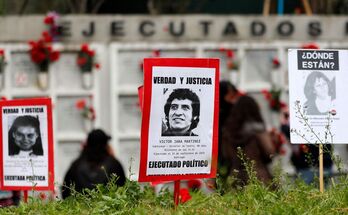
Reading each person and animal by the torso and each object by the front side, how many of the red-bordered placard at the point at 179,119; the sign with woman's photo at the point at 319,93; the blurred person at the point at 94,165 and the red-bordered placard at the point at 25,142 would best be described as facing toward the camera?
3

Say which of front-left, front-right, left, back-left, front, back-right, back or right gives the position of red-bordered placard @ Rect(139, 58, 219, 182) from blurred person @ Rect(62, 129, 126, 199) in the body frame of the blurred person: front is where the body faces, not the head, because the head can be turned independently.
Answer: back-right

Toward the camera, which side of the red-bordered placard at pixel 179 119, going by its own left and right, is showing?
front

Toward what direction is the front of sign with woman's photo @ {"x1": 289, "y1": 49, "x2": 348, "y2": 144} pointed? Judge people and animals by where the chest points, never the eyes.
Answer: toward the camera

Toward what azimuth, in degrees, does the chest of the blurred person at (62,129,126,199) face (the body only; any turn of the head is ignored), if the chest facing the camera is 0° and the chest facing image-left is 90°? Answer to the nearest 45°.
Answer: approximately 225°

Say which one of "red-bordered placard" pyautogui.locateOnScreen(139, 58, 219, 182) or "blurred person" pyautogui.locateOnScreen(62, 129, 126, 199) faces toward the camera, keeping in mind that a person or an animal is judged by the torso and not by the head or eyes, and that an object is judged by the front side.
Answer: the red-bordered placard

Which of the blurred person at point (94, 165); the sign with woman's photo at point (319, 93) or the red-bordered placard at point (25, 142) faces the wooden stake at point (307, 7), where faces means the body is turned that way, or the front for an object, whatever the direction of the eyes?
the blurred person

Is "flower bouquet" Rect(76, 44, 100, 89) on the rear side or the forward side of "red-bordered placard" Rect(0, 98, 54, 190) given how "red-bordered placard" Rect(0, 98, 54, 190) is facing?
on the rear side

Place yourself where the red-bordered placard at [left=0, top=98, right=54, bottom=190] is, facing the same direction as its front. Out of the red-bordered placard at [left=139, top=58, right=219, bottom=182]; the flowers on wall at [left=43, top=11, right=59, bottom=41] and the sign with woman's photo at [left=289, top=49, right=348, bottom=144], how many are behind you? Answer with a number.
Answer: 1

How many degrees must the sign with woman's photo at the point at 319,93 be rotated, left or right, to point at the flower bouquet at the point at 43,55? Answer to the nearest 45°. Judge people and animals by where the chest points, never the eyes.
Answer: approximately 135° to its right

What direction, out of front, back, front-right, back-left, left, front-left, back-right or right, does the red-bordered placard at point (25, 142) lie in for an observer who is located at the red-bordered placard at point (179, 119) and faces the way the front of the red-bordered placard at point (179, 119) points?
back-right

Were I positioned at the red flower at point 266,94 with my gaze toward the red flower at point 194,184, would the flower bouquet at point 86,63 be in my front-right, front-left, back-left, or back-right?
front-right

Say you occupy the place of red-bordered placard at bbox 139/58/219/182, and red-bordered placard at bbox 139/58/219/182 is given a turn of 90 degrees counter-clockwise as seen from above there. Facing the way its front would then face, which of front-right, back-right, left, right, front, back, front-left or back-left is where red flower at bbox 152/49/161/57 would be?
left

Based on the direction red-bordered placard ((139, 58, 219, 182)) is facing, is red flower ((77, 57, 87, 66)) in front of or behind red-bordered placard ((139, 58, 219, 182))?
behind

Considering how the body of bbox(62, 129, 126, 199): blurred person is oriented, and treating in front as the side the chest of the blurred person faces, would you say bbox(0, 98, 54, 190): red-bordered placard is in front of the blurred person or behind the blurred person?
behind

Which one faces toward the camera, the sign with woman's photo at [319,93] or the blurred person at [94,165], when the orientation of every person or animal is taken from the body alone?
the sign with woman's photo

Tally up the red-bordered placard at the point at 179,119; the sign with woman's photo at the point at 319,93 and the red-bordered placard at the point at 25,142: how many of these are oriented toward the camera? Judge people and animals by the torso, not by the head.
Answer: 3

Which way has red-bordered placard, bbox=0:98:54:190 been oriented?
toward the camera

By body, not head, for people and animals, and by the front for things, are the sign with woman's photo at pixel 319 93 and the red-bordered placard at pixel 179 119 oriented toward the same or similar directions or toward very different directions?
same or similar directions

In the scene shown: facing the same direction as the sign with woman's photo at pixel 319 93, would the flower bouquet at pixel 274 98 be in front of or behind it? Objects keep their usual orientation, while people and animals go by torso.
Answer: behind

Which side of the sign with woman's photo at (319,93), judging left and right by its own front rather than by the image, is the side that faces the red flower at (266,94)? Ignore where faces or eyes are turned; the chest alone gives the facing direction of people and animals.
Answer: back
